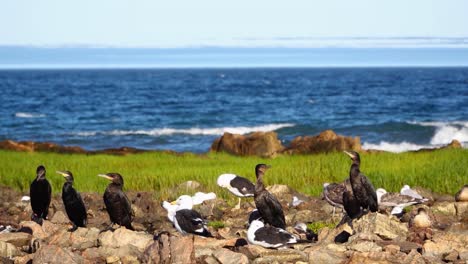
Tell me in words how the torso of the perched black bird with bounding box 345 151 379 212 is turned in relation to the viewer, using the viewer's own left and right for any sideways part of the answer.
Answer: facing to the left of the viewer

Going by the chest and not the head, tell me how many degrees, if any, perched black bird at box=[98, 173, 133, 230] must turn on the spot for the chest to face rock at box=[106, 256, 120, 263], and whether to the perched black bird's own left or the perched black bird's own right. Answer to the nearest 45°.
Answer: approximately 90° to the perched black bird's own left

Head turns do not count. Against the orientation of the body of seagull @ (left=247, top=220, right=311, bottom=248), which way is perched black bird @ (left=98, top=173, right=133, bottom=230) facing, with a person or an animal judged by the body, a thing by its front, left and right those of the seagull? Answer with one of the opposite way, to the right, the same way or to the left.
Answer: the same way

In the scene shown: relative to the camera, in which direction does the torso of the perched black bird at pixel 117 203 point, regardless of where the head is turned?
to the viewer's left

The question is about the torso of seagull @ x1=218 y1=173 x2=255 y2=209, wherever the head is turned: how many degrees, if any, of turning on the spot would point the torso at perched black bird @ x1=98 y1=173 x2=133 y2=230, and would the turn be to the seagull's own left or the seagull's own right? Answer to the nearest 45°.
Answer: approximately 45° to the seagull's own left

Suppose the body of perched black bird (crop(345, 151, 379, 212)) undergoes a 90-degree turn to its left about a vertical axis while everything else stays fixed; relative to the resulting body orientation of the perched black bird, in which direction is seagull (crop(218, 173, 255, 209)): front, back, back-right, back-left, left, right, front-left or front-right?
back-right

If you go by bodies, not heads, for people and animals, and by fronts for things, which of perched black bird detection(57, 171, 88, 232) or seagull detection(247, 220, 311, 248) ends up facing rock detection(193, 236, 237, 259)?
the seagull

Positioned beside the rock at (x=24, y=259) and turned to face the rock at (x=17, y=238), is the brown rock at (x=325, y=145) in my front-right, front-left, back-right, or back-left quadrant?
front-right

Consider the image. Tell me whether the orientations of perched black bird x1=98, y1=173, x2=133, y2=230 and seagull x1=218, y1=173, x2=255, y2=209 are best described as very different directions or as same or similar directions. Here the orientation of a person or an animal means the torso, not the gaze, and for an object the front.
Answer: same or similar directions

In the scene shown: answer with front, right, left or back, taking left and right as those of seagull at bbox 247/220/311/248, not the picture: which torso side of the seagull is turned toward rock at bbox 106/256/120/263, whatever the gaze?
front

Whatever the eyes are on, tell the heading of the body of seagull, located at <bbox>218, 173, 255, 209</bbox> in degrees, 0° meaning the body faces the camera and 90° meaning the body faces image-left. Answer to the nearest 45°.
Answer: approximately 90°

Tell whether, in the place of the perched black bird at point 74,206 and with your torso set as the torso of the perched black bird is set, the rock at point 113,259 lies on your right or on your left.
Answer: on your left

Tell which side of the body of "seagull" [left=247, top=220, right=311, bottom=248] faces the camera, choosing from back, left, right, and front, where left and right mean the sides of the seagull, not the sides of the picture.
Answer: left

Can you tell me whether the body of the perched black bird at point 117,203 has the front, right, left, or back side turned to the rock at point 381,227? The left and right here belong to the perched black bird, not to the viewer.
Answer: back

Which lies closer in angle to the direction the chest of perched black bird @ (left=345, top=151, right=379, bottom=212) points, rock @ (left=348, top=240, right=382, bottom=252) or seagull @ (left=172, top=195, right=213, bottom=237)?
the seagull

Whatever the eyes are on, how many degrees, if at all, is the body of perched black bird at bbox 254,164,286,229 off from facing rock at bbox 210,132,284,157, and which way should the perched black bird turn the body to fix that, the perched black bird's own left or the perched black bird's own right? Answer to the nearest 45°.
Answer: approximately 90° to the perched black bird's own right
